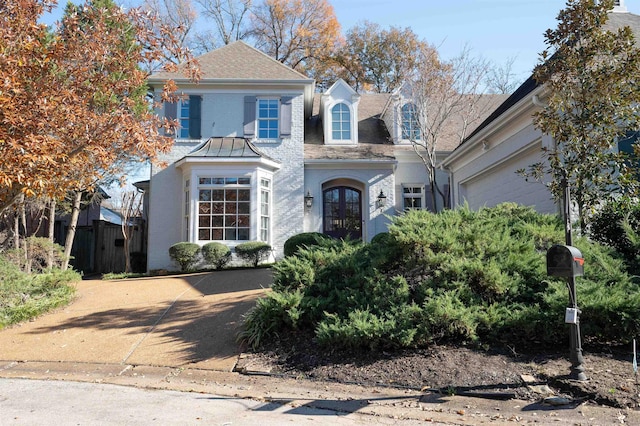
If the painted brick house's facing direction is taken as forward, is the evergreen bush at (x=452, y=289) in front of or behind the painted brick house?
in front

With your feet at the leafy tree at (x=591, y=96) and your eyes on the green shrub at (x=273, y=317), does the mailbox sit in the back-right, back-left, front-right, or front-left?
front-left

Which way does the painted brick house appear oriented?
toward the camera

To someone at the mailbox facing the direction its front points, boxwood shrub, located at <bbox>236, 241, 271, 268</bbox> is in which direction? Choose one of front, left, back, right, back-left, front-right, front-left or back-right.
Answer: right

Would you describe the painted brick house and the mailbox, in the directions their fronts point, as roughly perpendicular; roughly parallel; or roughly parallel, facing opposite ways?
roughly parallel

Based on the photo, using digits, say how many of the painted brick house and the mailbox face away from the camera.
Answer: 0

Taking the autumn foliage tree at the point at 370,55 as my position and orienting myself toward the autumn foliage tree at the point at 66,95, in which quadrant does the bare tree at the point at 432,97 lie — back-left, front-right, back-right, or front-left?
front-left

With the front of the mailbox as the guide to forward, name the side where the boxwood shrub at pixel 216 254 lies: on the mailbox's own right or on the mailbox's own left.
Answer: on the mailbox's own right

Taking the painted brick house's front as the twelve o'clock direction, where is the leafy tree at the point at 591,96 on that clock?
The leafy tree is roughly at 11 o'clock from the painted brick house.

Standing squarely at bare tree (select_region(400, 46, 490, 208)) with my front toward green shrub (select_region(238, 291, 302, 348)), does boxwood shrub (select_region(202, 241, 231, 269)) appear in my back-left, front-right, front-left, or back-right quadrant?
front-right

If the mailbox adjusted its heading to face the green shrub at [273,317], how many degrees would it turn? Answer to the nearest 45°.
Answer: approximately 45° to its right
